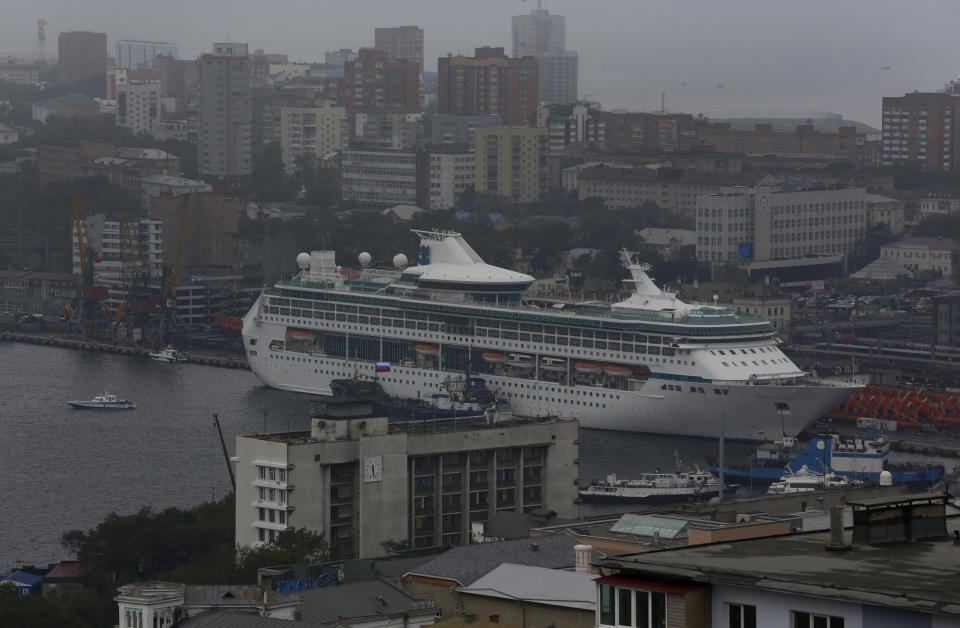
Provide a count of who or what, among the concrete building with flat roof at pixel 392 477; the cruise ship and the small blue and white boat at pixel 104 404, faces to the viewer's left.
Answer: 1

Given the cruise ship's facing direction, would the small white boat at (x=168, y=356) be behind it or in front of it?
behind

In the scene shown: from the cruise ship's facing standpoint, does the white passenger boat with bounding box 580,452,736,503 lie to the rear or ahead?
ahead

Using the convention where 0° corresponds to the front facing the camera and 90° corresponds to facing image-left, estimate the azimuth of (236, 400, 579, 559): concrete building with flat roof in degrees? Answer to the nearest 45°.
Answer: approximately 315°

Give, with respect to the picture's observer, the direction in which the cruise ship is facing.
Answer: facing the viewer and to the right of the viewer

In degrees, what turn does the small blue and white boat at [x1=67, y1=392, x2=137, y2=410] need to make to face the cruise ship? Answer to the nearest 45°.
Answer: approximately 180°

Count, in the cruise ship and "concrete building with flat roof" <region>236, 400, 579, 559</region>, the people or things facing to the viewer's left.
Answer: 0

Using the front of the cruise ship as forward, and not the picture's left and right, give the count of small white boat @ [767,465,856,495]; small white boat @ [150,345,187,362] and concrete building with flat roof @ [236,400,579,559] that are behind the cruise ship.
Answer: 1

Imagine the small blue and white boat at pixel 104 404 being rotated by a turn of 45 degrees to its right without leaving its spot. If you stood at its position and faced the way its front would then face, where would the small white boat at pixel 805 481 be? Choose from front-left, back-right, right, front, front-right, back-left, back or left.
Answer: back

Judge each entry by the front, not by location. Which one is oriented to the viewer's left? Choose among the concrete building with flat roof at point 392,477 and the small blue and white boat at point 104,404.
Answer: the small blue and white boat

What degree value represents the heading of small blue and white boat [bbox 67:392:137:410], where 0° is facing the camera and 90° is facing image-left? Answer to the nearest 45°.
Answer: approximately 90°
